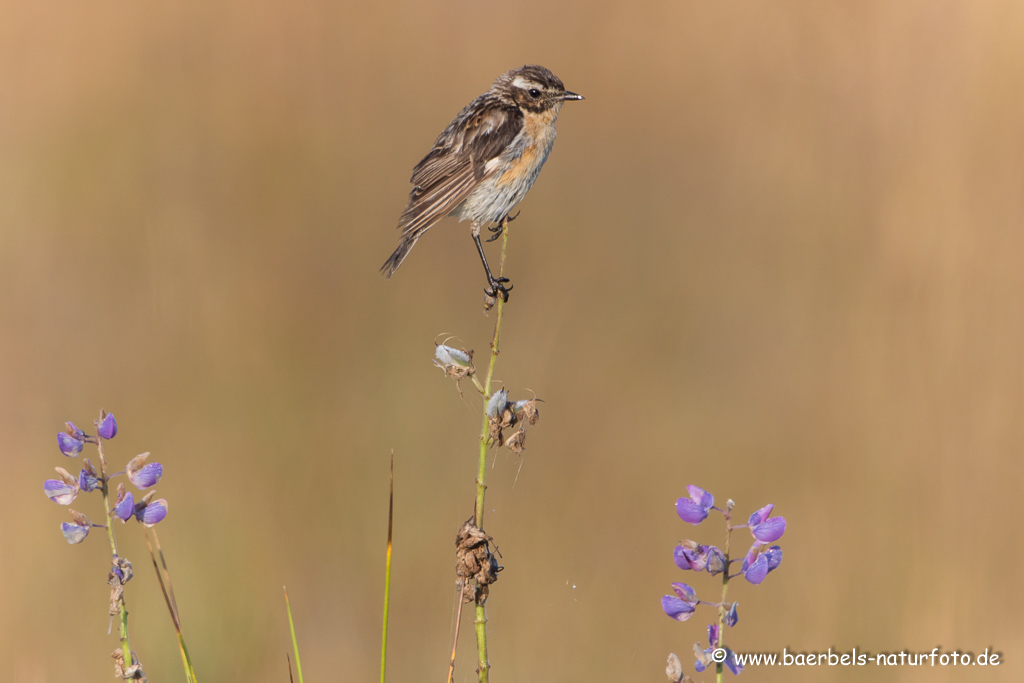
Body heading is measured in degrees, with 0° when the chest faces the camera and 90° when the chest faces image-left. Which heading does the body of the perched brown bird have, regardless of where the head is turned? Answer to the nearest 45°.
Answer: approximately 270°
